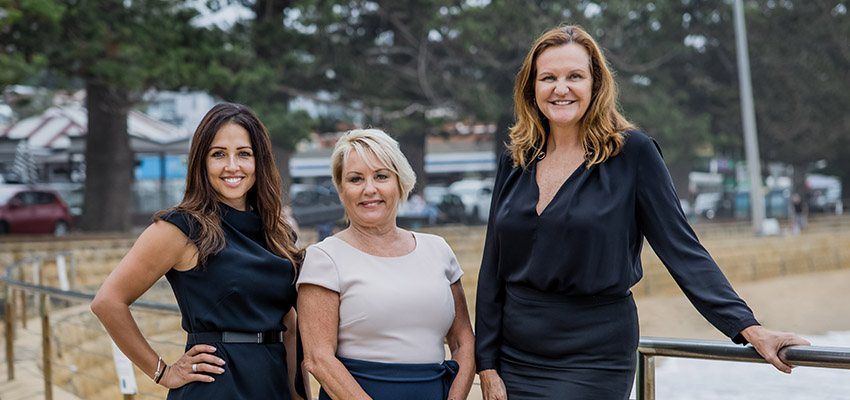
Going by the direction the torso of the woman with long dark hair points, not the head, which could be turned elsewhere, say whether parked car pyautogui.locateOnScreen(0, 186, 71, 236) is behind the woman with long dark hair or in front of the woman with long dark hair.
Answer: behind

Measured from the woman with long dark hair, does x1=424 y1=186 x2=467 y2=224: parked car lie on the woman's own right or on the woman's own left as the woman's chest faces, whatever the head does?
on the woman's own left

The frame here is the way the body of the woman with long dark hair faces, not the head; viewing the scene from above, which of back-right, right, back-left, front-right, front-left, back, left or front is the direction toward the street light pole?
left

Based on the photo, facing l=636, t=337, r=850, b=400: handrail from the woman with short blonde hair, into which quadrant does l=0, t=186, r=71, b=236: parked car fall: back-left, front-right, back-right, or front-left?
back-left

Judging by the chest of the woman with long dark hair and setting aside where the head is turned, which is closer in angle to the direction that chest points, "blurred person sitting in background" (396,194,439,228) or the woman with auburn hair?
the woman with auburn hair

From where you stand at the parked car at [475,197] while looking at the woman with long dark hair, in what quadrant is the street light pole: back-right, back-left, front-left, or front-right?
front-left

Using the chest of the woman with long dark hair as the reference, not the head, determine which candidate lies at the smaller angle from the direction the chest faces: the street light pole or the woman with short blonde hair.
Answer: the woman with short blonde hair

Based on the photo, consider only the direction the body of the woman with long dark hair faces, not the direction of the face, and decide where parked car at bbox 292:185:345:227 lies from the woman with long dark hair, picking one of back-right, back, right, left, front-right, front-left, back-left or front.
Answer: back-left

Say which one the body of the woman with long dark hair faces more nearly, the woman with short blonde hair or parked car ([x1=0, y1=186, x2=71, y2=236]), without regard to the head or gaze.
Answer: the woman with short blonde hair
